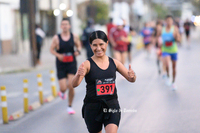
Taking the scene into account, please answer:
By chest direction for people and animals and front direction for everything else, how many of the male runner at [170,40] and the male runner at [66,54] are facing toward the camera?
2

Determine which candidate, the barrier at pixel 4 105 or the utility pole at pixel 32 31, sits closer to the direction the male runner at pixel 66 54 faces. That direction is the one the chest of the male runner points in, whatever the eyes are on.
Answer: the barrier

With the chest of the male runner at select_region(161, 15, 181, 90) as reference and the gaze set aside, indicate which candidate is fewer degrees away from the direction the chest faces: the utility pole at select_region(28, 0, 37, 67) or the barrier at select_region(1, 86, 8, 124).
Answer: the barrier

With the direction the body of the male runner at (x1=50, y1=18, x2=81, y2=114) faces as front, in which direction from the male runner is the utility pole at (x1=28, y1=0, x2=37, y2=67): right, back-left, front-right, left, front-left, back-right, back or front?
back

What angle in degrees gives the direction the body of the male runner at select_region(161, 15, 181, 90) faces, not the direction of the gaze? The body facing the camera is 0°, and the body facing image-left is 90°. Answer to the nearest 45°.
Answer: approximately 0°

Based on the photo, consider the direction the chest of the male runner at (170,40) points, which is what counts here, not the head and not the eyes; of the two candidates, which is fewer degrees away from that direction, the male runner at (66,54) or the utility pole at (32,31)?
the male runner

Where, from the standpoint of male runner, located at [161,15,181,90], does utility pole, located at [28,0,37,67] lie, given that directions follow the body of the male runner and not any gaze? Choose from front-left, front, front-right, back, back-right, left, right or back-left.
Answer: back-right

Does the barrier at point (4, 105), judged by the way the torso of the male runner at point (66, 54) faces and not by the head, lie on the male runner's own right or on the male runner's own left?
on the male runner's own right

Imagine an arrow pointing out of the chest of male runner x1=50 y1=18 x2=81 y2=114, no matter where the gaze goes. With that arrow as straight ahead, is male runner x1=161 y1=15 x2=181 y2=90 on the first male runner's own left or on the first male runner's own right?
on the first male runner's own left
